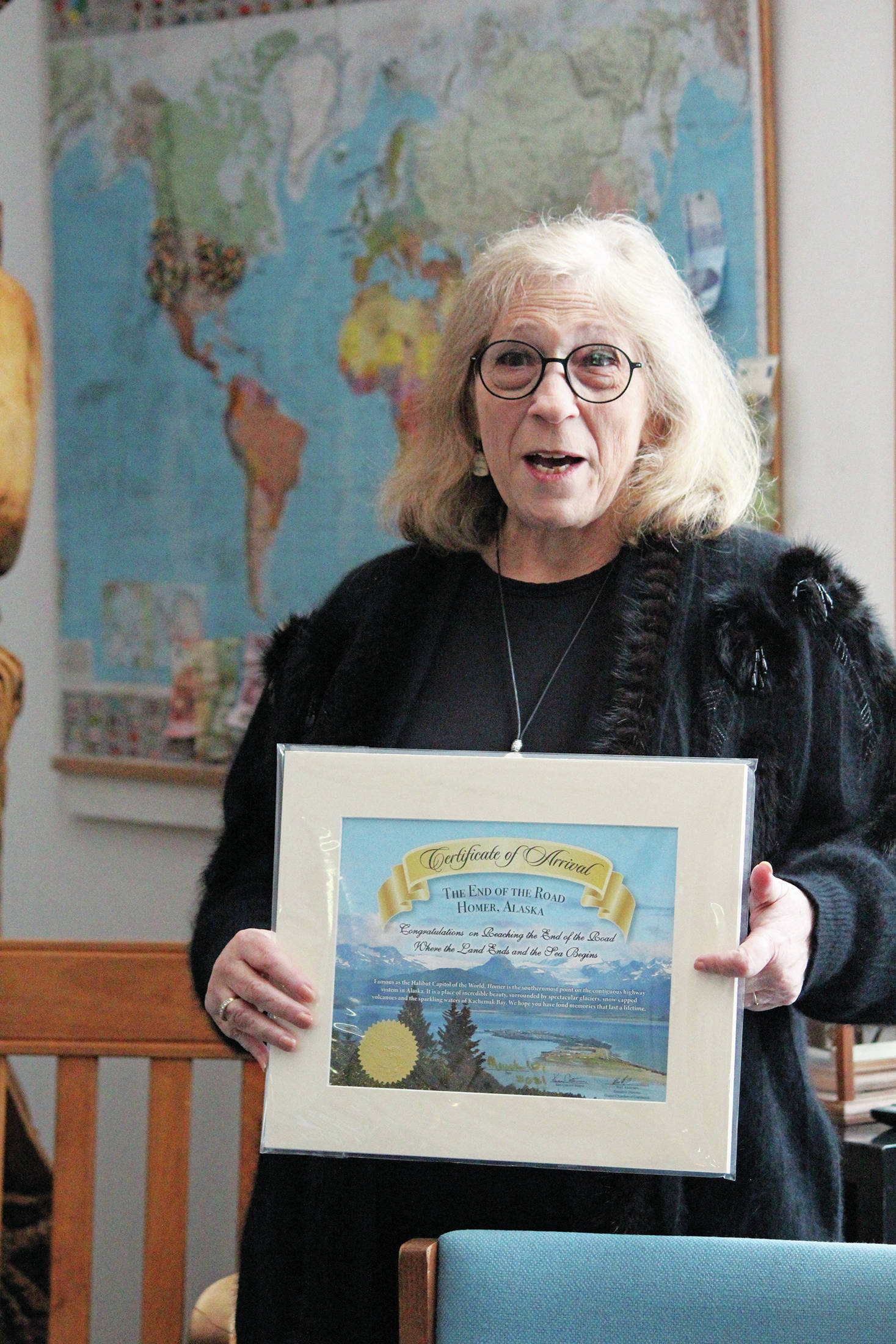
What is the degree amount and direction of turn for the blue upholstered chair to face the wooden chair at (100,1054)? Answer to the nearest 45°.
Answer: approximately 45° to its left

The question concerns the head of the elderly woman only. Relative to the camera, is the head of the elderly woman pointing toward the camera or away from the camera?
toward the camera

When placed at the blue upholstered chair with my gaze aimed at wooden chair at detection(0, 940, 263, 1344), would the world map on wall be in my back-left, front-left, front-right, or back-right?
front-right

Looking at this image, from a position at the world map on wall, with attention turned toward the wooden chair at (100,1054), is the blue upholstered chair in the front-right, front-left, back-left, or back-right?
front-left

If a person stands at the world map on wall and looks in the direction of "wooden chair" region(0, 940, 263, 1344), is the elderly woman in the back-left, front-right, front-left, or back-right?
front-left

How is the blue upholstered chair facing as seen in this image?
away from the camera

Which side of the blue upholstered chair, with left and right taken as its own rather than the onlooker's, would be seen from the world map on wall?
front

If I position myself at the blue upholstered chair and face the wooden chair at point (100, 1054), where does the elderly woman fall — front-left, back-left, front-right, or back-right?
front-right
